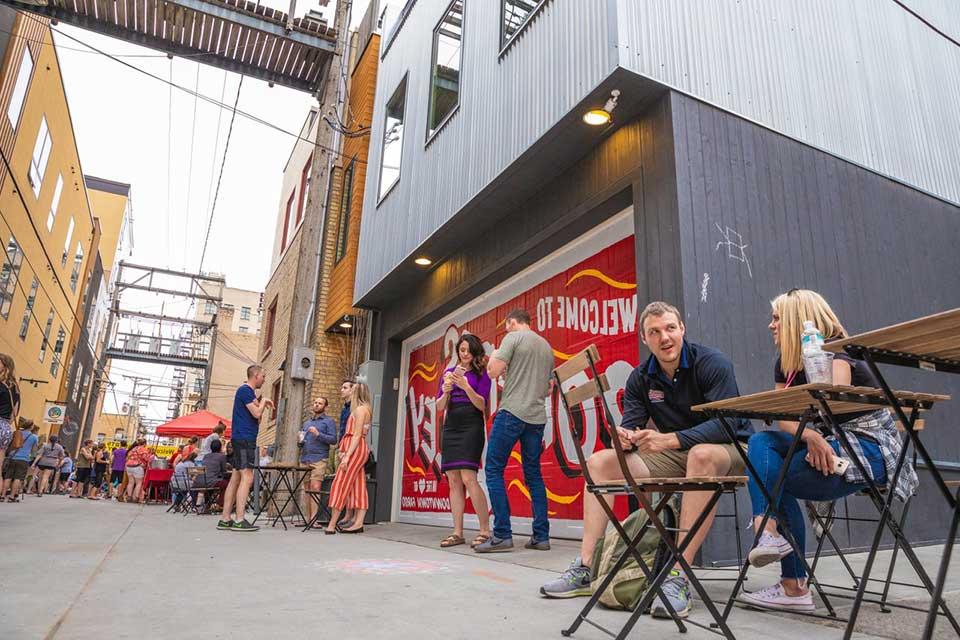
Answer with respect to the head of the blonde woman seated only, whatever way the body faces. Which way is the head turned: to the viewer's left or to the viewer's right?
to the viewer's left

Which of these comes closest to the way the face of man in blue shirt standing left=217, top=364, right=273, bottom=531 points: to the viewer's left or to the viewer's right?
to the viewer's right

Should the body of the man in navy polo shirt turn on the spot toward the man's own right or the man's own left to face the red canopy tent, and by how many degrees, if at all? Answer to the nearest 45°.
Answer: approximately 90° to the man's own right

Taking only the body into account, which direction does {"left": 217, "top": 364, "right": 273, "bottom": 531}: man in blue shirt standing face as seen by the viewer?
to the viewer's right

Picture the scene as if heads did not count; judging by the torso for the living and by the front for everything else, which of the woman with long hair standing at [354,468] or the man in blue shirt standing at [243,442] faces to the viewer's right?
the man in blue shirt standing

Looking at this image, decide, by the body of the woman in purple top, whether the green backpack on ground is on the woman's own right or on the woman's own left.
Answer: on the woman's own left

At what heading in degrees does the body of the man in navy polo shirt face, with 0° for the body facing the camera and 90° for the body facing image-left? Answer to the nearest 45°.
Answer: approximately 45°

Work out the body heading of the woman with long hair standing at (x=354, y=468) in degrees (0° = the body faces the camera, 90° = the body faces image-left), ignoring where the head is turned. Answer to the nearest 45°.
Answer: approximately 90°

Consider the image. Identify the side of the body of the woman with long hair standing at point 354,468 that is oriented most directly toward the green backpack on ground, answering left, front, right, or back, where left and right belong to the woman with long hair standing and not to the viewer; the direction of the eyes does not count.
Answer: left

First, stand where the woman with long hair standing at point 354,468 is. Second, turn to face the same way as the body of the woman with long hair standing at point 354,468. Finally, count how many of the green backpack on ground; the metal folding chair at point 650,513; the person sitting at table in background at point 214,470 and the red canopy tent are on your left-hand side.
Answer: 2

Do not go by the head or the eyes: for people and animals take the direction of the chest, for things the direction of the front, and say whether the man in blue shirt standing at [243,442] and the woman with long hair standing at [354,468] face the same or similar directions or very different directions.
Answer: very different directions

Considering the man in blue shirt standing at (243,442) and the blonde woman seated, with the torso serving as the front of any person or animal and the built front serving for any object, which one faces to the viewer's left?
the blonde woman seated

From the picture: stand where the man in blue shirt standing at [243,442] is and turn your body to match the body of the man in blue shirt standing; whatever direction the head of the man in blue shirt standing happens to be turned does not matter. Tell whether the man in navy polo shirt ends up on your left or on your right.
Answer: on your right

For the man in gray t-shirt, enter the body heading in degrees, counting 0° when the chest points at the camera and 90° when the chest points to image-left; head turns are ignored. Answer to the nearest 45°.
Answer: approximately 135°
